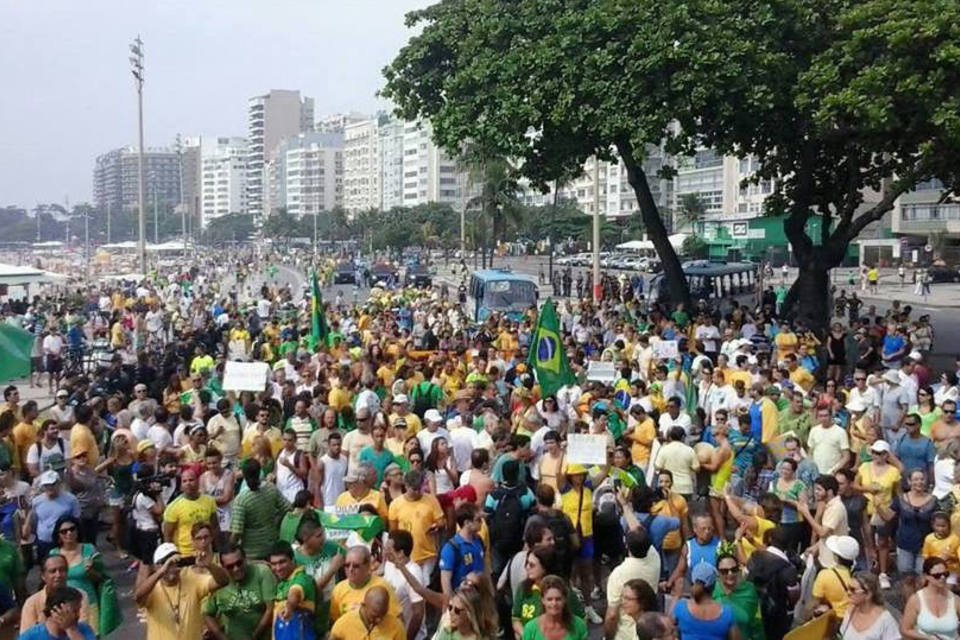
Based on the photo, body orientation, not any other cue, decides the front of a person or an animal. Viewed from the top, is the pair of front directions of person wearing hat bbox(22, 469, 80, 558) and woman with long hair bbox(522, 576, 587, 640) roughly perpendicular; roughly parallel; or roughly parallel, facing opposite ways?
roughly parallel

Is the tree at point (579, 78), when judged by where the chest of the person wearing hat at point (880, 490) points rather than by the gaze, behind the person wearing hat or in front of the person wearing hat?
behind

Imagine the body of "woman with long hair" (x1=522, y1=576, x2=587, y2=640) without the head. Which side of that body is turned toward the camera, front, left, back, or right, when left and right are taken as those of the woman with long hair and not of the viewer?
front

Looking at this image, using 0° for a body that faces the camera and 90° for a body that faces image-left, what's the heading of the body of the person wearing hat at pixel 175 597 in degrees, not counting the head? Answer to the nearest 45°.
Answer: approximately 0°

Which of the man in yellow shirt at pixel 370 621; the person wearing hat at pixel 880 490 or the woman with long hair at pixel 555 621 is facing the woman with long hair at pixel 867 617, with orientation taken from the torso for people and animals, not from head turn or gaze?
the person wearing hat

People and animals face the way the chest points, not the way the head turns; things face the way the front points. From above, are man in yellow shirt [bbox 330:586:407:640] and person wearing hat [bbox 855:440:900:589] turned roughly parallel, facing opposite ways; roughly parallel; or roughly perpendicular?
roughly parallel

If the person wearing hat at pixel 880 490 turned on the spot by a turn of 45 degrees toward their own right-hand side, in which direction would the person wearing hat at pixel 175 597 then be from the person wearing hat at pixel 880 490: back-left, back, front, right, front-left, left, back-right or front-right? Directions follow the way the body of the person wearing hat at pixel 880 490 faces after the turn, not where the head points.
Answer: front

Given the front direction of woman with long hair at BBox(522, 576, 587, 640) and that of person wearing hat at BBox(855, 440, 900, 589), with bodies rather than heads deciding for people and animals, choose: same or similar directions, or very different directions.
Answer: same or similar directions

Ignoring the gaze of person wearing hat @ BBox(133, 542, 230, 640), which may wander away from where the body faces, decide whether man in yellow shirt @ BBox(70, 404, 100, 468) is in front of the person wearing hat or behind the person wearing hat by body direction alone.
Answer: behind

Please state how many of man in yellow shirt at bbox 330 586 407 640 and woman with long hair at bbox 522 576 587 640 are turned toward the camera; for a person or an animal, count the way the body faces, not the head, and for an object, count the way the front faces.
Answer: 2

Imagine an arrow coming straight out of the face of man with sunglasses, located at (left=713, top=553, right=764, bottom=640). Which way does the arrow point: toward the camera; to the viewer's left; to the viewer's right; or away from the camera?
toward the camera

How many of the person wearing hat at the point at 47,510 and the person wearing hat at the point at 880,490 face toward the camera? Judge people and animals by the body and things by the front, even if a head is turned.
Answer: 2

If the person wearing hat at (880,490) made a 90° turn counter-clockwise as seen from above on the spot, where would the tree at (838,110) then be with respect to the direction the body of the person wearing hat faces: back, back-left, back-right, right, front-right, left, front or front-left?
left
